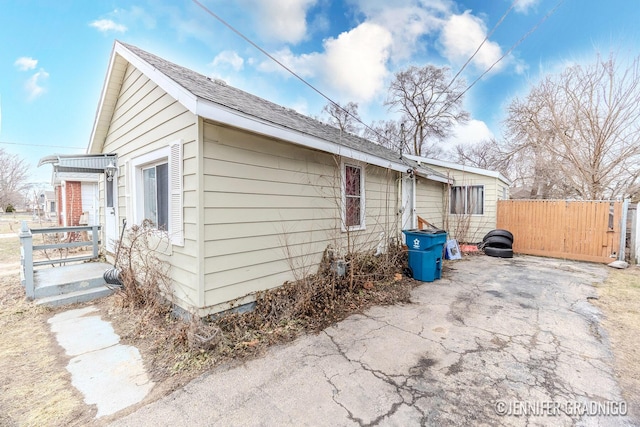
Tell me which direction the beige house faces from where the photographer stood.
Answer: facing the viewer and to the left of the viewer

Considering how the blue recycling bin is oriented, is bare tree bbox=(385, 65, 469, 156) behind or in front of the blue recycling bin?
behind

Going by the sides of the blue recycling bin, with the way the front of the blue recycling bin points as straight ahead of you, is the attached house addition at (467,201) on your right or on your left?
on your left

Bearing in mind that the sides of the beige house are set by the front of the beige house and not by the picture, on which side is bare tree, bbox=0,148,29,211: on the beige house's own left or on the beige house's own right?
on the beige house's own right

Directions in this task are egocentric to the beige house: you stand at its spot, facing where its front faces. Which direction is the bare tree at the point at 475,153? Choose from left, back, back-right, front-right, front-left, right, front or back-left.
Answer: back

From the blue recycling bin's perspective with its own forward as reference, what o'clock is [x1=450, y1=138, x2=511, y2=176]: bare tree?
The bare tree is roughly at 8 o'clock from the blue recycling bin.

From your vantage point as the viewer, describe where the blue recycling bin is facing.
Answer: facing the viewer and to the right of the viewer

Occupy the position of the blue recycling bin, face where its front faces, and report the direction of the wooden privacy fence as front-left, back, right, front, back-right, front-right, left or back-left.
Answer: left

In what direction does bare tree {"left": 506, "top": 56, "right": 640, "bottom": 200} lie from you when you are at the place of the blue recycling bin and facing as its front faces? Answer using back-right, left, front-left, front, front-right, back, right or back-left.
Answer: left

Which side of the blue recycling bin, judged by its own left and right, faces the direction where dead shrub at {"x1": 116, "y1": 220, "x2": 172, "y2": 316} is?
right

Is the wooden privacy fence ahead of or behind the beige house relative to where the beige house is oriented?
behind

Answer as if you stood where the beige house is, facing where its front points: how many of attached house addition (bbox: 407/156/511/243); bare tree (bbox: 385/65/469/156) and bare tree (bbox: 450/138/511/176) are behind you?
3
